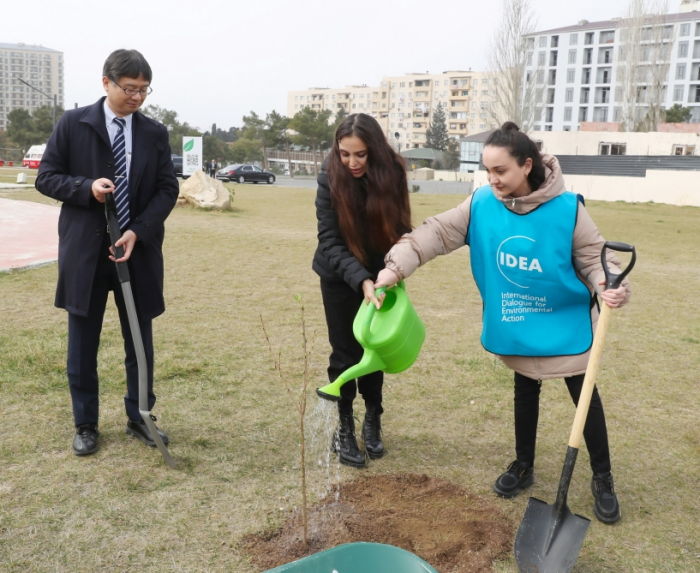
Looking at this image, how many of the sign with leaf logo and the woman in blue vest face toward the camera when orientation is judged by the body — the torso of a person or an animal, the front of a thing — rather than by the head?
2

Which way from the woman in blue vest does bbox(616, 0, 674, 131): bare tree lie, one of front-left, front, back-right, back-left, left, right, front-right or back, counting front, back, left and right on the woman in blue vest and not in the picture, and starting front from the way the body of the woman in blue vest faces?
back

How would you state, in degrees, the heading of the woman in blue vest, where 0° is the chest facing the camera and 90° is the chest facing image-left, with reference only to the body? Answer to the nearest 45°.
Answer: approximately 0°

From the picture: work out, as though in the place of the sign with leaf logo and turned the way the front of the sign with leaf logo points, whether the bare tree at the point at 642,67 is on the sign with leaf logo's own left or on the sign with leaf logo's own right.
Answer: on the sign with leaf logo's own left

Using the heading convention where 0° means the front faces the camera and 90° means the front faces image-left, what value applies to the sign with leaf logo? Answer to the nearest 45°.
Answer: approximately 0°

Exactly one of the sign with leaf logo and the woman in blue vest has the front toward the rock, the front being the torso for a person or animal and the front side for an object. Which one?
the sign with leaf logo

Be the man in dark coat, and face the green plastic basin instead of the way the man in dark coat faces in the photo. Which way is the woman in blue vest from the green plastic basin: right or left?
left

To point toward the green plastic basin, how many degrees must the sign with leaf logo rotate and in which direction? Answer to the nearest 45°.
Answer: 0° — it already faces it

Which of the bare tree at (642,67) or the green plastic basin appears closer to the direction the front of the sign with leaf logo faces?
the green plastic basin

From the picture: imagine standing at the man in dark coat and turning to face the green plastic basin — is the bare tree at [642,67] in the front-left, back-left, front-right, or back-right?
back-left
